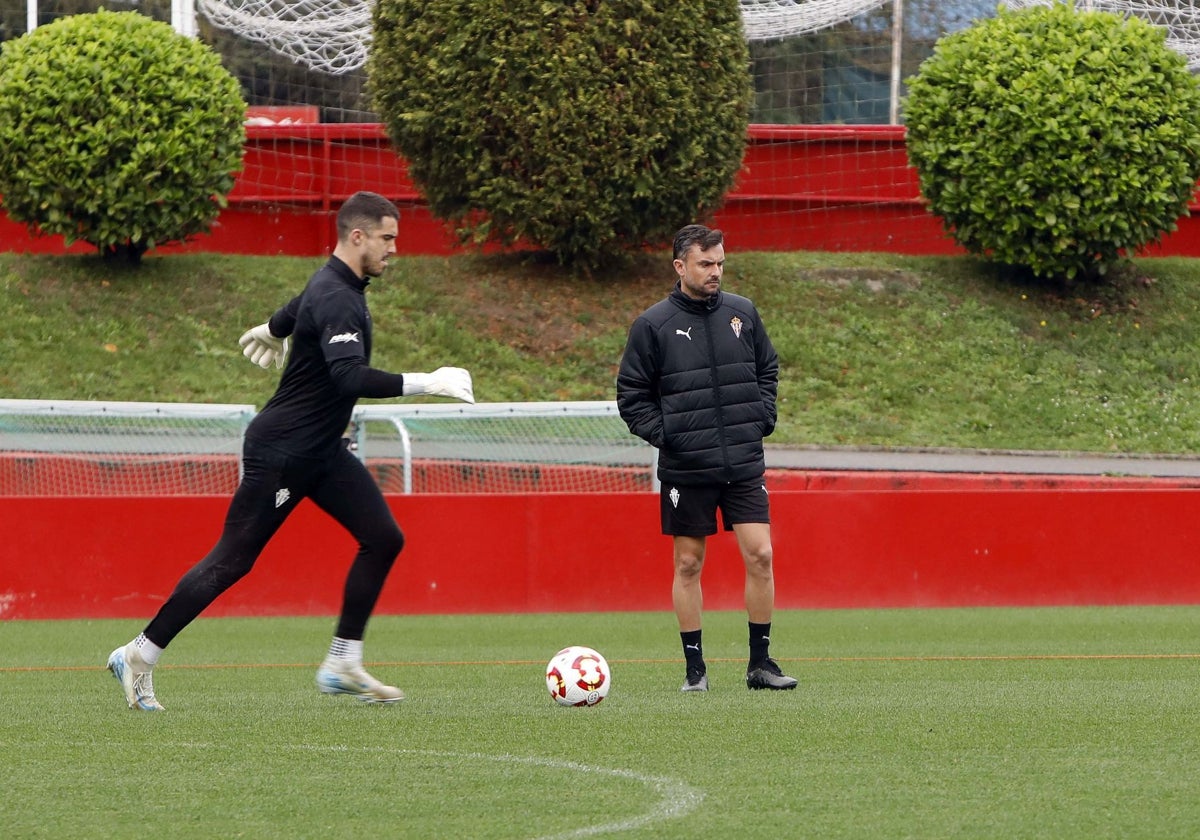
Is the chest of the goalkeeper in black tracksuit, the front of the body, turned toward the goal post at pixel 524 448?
no

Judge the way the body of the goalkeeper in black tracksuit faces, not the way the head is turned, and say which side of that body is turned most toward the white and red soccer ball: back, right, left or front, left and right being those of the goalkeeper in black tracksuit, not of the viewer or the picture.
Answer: front

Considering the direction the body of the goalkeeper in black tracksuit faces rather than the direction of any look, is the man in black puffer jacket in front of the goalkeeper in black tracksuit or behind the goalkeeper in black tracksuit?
in front

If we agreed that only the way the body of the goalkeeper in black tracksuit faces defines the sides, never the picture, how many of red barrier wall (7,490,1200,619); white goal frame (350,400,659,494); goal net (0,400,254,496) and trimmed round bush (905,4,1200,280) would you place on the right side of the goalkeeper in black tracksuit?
0

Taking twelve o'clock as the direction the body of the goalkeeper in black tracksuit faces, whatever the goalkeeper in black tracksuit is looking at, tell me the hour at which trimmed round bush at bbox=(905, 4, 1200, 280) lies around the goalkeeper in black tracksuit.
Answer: The trimmed round bush is roughly at 10 o'clock from the goalkeeper in black tracksuit.

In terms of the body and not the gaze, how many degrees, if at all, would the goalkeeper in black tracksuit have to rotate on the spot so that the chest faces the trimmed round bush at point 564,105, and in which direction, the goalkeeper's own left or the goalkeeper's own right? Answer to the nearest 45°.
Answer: approximately 90° to the goalkeeper's own left

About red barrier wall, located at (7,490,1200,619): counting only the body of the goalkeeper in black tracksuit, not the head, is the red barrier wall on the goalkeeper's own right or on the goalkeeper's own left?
on the goalkeeper's own left

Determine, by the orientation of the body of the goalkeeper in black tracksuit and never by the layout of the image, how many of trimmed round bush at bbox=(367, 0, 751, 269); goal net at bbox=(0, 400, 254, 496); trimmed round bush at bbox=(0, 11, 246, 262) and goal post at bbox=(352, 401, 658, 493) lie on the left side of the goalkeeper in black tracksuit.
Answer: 4

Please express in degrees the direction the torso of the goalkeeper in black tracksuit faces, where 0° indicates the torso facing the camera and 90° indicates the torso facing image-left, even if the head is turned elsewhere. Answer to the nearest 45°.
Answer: approximately 270°

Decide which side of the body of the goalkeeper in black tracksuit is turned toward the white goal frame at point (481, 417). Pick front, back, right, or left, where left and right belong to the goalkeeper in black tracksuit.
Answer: left

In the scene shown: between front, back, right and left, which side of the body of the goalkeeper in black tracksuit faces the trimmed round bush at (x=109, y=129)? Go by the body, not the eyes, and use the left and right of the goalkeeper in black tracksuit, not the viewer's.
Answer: left

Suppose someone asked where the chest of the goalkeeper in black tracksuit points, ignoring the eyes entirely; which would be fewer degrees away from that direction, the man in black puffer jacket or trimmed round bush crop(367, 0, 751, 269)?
the man in black puffer jacket
